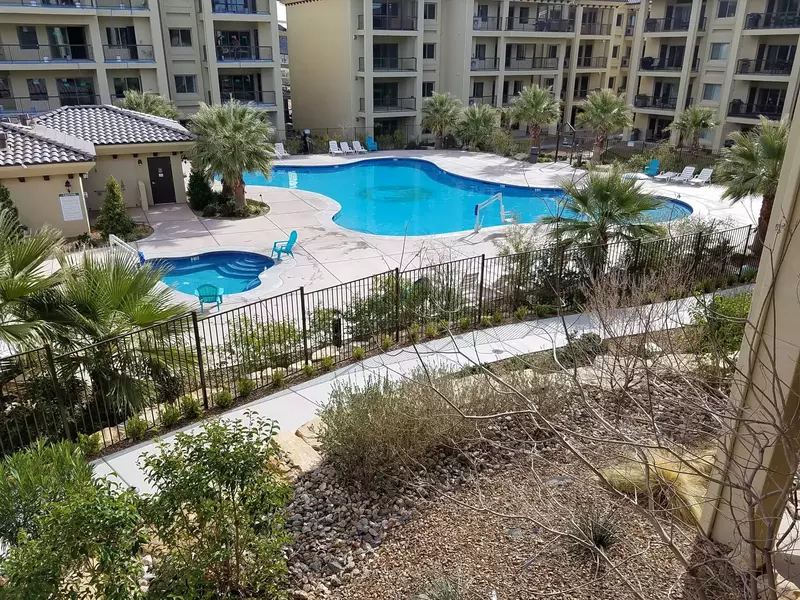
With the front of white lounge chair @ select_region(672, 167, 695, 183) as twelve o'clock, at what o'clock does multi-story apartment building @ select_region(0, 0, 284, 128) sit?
The multi-story apartment building is roughly at 1 o'clock from the white lounge chair.

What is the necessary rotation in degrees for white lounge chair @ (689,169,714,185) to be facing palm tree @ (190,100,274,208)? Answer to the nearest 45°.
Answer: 0° — it already faces it

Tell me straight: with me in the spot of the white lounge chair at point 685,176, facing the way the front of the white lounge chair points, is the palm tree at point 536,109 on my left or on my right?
on my right

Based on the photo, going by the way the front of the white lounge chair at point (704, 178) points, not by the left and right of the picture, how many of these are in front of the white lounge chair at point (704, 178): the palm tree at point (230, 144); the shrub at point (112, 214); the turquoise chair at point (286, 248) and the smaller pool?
4

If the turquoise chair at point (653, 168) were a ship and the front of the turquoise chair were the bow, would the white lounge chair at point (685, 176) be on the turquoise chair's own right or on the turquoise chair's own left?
on the turquoise chair's own left

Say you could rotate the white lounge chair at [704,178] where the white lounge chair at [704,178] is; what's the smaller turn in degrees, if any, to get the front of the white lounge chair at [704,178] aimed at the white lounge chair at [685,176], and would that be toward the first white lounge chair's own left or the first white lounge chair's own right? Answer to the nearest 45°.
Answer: approximately 45° to the first white lounge chair's own right

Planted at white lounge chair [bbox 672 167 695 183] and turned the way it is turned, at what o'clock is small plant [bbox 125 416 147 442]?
The small plant is roughly at 11 o'clock from the white lounge chair.

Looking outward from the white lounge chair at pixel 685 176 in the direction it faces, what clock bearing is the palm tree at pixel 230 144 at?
The palm tree is roughly at 12 o'clock from the white lounge chair.

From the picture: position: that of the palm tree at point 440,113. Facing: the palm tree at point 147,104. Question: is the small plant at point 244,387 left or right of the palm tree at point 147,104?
left

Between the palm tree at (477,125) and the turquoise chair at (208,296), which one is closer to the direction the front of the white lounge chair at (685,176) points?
the turquoise chair

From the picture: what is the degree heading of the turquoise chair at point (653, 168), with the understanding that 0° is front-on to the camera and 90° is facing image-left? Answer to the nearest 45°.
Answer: approximately 45°

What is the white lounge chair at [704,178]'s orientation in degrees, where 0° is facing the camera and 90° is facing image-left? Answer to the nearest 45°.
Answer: approximately 45°

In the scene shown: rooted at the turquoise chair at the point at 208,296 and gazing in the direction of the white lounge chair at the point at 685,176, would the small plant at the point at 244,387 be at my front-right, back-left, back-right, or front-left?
back-right
